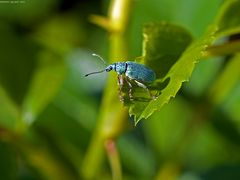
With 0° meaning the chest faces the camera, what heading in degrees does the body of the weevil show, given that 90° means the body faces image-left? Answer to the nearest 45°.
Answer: approximately 90°

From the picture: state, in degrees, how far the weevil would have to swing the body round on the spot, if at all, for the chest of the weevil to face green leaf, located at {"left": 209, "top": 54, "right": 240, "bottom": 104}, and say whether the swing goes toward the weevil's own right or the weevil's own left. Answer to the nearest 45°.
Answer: approximately 135° to the weevil's own right
